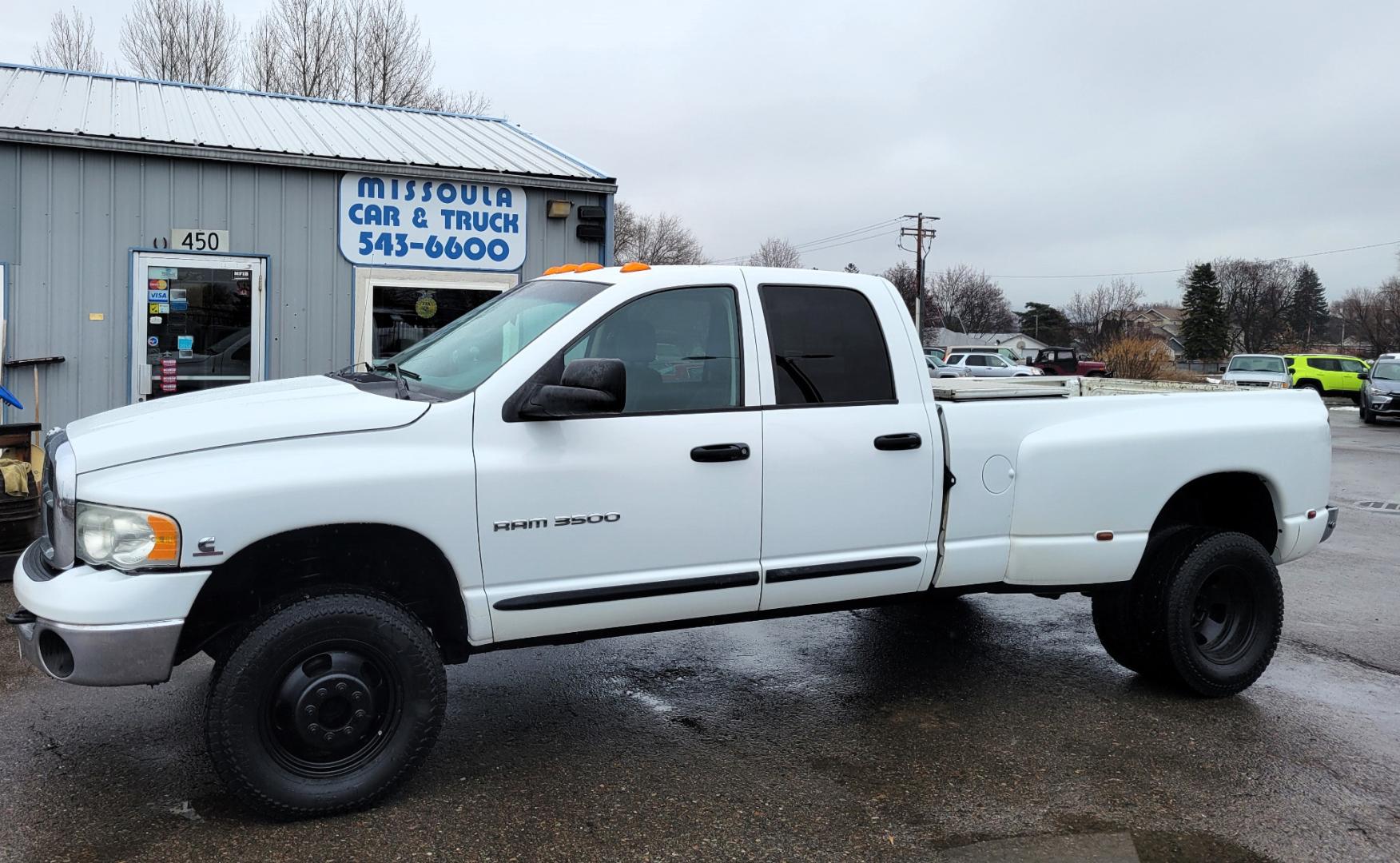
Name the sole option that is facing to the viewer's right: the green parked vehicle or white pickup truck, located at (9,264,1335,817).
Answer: the green parked vehicle

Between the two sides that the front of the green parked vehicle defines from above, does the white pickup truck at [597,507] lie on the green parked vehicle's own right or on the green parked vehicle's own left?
on the green parked vehicle's own right

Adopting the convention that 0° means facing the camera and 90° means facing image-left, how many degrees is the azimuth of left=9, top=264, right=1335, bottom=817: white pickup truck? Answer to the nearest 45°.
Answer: approximately 45°

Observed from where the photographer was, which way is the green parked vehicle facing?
facing to the right of the viewer

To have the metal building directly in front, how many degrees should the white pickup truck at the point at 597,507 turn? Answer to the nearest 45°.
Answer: approximately 90° to its right

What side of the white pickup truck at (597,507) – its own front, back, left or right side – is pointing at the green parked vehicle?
back
